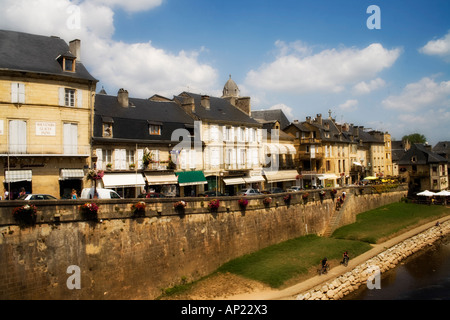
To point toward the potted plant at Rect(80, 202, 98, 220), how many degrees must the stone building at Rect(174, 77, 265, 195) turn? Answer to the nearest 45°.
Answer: approximately 45° to its right

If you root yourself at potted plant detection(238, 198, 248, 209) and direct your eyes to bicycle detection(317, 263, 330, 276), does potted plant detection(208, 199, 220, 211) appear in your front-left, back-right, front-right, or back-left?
back-right

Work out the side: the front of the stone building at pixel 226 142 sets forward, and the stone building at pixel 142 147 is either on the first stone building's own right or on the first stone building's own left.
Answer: on the first stone building's own right

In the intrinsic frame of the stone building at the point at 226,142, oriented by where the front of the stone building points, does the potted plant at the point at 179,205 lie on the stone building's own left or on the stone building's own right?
on the stone building's own right

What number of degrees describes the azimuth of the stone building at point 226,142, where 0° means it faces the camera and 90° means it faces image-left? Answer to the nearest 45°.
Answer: approximately 315°

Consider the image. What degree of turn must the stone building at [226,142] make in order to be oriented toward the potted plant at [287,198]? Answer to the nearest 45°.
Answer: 0° — it already faces it

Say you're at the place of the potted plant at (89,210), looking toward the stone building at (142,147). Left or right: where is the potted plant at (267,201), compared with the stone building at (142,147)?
right

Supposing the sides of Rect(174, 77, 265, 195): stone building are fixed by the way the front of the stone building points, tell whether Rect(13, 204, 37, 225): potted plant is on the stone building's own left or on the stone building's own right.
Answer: on the stone building's own right

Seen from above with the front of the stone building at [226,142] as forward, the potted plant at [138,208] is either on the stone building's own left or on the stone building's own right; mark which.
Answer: on the stone building's own right

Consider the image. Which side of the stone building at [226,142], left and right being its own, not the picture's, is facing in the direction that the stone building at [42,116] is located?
right
